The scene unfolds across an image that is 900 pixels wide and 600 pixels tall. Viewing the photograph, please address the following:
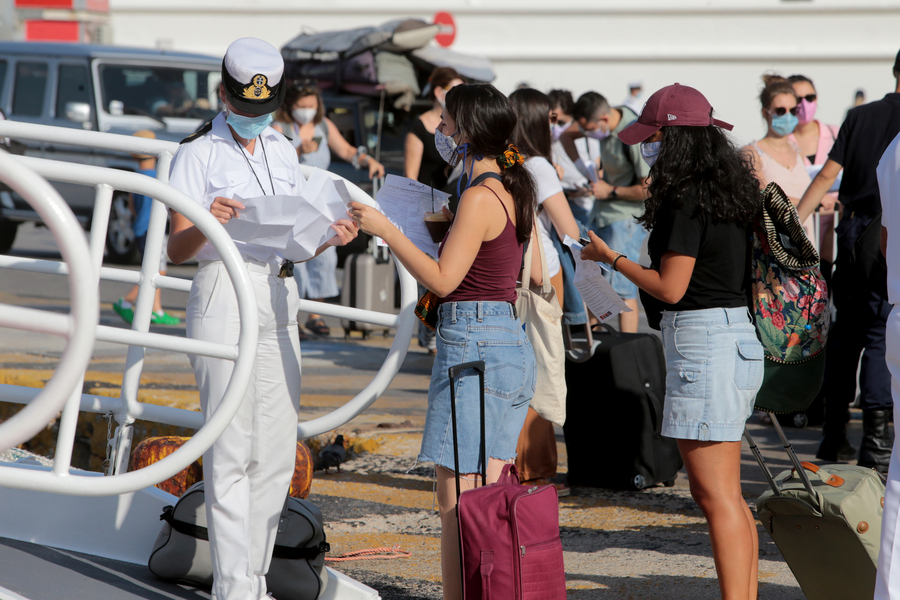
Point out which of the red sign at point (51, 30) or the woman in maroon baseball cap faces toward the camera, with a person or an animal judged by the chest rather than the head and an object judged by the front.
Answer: the red sign

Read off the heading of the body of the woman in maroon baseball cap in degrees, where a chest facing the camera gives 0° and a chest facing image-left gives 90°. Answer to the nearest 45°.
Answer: approximately 90°

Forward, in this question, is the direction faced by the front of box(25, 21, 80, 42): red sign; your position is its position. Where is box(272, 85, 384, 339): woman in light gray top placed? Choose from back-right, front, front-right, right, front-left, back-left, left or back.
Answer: front

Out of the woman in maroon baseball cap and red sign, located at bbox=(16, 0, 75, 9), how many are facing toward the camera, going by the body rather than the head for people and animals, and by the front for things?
1

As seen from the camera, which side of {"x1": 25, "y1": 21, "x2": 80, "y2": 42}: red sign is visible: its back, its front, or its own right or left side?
front

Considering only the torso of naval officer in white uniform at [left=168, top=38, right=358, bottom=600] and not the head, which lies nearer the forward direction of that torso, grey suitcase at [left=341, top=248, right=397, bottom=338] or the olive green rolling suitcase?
the olive green rolling suitcase

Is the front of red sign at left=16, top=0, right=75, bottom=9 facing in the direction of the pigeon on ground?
yes

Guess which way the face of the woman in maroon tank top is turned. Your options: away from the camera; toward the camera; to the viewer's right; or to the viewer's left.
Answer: to the viewer's left

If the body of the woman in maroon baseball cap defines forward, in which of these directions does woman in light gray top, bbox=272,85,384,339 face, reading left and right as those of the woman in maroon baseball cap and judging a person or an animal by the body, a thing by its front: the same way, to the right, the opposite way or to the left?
to the left

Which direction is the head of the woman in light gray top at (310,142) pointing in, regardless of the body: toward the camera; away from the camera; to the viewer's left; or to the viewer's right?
toward the camera

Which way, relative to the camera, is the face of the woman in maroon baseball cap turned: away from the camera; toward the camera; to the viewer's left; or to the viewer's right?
to the viewer's left

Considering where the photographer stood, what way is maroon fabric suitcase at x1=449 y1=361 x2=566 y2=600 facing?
facing the viewer and to the right of the viewer

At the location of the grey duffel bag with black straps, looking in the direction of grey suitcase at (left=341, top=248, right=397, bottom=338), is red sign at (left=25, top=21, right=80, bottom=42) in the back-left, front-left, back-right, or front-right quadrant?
front-left

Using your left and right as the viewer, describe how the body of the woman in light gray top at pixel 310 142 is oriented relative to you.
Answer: facing the viewer

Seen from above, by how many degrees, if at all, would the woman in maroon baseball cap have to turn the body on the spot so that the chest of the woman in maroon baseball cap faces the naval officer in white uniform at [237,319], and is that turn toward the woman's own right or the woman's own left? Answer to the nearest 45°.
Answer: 0° — they already face them

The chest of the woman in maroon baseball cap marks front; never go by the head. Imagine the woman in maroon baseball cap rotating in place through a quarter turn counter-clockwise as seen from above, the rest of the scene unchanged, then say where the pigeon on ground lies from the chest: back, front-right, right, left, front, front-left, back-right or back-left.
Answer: back-right

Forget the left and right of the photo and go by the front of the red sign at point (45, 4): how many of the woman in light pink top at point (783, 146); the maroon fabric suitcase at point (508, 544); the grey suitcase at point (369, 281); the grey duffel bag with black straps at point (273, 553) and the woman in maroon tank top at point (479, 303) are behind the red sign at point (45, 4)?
0

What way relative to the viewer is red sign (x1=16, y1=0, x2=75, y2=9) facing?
toward the camera

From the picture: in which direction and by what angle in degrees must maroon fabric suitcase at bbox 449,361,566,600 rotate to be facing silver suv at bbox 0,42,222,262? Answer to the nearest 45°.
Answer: approximately 180°

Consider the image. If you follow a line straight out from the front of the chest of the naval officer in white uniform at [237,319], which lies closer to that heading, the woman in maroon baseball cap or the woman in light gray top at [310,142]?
the woman in maroon baseball cap

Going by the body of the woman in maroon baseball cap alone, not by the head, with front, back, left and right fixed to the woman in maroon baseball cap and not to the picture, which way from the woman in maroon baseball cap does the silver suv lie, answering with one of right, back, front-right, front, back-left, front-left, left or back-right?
front-right
